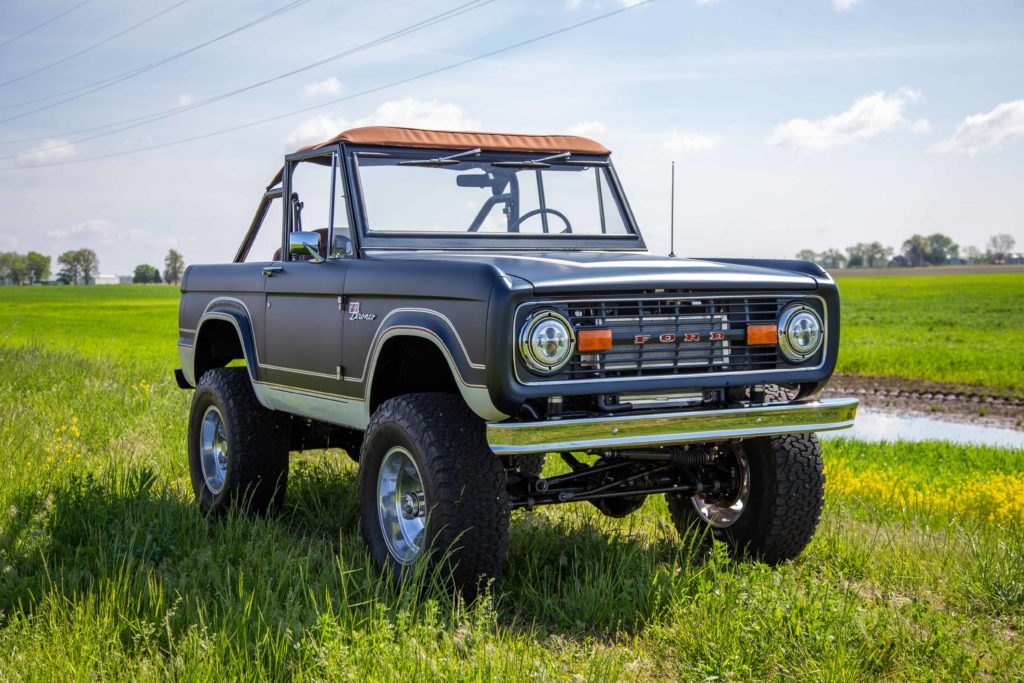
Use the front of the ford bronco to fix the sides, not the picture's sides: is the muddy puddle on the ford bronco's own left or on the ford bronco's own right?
on the ford bronco's own left

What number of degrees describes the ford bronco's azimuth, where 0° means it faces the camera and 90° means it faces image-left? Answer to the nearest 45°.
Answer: approximately 315°
